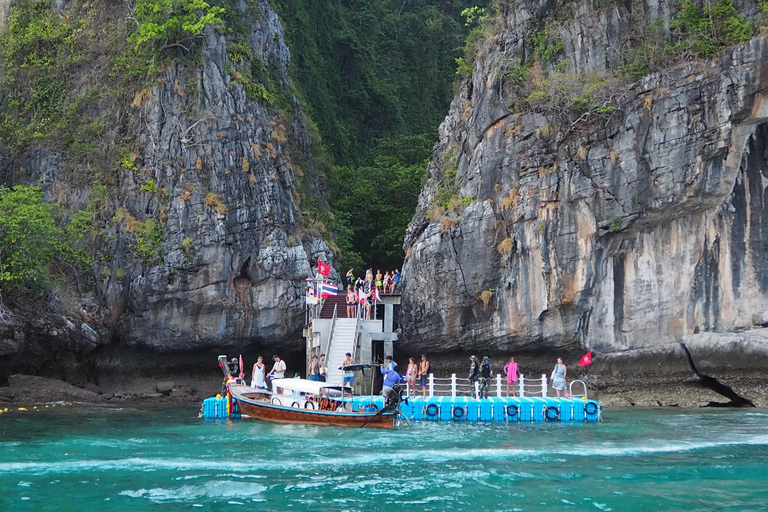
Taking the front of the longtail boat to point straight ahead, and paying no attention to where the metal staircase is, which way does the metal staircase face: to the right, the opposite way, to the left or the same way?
to the left

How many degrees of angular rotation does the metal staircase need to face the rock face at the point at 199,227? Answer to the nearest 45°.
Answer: approximately 135° to its right

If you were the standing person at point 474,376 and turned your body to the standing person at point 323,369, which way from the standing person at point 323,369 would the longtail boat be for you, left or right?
left

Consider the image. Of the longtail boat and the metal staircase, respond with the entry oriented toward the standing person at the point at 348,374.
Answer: the metal staircase

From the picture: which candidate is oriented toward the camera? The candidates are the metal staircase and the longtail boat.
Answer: the metal staircase

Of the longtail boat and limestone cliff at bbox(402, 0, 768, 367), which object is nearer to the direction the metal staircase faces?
the longtail boat

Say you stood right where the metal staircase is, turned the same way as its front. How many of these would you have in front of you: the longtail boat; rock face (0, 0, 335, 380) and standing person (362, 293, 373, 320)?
1

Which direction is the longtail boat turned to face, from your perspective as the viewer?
facing to the left of the viewer

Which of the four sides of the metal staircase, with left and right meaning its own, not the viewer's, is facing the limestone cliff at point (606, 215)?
left

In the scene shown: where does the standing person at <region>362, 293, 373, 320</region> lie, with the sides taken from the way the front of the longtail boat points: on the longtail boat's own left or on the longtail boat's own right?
on the longtail boat's own right

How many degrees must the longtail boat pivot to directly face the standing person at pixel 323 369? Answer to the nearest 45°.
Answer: approximately 90° to its right

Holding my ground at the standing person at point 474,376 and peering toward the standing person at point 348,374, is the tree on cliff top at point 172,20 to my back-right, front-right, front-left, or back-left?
front-right

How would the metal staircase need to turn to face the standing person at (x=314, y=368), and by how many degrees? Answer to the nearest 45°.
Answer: approximately 45° to its right

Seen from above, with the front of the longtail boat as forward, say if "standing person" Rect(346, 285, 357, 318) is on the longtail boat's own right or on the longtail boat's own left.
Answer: on the longtail boat's own right

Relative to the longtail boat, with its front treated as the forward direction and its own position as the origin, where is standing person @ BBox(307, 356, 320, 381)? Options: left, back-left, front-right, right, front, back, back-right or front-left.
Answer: right

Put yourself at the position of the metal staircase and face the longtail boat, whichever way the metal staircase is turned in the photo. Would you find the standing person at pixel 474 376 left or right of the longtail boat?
left

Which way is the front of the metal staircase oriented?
toward the camera

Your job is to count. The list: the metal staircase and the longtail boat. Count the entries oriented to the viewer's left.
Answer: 1
